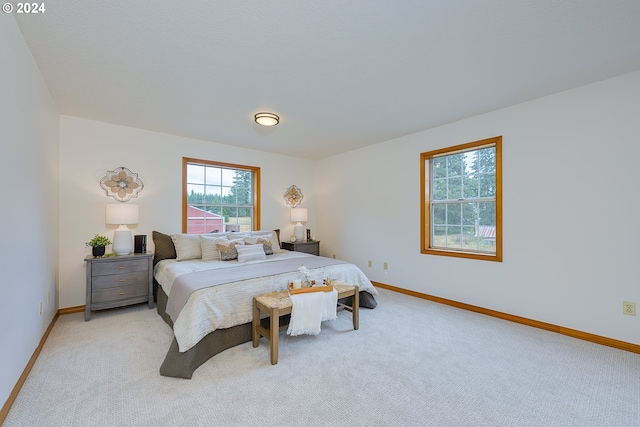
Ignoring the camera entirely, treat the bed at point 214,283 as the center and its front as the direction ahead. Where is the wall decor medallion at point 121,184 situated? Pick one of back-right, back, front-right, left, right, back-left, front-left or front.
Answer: back

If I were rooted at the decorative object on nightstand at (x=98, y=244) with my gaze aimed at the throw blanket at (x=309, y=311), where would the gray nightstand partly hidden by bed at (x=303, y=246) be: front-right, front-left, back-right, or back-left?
front-left

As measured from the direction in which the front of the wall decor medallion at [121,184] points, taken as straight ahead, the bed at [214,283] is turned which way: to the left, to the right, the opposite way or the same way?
the same way

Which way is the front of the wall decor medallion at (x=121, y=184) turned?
toward the camera

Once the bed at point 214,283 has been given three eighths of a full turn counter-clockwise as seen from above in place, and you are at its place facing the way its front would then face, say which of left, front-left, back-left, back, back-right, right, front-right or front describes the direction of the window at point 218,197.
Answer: front

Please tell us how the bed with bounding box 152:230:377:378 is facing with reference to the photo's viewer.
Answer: facing the viewer and to the right of the viewer

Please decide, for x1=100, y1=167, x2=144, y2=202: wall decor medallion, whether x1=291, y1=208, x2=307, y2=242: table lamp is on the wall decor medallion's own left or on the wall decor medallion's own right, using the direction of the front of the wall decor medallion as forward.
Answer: on the wall decor medallion's own left

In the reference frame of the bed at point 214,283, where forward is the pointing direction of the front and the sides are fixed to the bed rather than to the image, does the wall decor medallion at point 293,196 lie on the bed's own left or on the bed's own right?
on the bed's own left

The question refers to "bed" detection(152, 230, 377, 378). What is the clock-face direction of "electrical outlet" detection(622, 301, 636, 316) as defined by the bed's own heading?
The electrical outlet is roughly at 11 o'clock from the bed.

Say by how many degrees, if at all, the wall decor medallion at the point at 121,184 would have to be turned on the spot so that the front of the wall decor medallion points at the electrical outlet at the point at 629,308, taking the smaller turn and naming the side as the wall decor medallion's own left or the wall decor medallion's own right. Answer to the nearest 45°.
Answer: approximately 45° to the wall decor medallion's own left

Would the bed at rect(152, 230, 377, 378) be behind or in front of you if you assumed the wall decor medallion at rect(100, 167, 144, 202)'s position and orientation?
in front

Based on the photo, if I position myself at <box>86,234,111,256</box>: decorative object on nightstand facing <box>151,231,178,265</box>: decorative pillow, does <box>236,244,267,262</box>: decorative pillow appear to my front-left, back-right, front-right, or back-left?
front-right

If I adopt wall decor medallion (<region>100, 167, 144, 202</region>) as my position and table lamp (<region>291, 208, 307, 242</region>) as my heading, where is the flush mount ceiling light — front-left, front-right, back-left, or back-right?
front-right

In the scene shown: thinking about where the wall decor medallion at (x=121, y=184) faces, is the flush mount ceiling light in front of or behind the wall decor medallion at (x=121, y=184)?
in front

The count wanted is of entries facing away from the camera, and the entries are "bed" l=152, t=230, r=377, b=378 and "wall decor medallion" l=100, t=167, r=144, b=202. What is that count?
0
